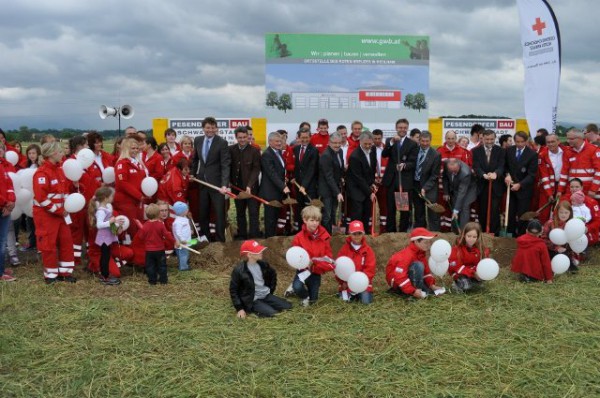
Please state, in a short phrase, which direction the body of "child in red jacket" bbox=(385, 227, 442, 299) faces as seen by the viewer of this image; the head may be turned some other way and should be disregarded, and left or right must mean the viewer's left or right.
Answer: facing the viewer and to the right of the viewer

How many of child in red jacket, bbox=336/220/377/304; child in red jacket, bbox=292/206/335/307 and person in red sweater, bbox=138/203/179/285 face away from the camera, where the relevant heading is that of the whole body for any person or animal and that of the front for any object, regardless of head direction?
1

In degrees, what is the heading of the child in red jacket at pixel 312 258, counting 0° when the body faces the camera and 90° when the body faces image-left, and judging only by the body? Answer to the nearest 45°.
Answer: approximately 0°

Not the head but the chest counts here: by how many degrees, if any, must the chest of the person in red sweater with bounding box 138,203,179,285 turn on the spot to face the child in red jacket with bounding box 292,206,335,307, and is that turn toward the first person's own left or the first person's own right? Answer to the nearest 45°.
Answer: approximately 135° to the first person's own right

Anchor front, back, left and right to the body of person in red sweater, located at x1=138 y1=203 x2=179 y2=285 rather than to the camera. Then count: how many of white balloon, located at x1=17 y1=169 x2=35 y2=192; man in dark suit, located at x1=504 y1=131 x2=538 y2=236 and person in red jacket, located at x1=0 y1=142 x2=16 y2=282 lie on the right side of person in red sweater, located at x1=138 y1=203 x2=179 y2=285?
1

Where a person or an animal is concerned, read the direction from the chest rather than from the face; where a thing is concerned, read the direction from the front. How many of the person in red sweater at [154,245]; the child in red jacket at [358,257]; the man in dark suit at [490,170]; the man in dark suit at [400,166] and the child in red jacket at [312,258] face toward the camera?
4

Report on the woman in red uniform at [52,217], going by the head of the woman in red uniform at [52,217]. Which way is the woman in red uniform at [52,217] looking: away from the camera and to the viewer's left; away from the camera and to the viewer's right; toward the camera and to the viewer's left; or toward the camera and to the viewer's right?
toward the camera and to the viewer's right

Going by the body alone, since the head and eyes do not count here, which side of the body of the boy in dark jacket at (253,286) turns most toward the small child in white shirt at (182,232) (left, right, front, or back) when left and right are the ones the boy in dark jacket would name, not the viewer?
back

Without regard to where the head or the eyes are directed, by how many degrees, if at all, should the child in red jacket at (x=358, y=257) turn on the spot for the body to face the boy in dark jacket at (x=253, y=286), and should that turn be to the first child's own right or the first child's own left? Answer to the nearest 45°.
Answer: approximately 45° to the first child's own right

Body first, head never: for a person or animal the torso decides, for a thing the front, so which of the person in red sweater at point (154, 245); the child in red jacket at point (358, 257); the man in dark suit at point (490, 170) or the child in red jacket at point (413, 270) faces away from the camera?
the person in red sweater at point (154, 245)

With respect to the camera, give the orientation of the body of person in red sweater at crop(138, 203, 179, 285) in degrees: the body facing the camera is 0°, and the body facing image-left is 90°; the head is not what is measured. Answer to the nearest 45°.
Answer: approximately 180°
